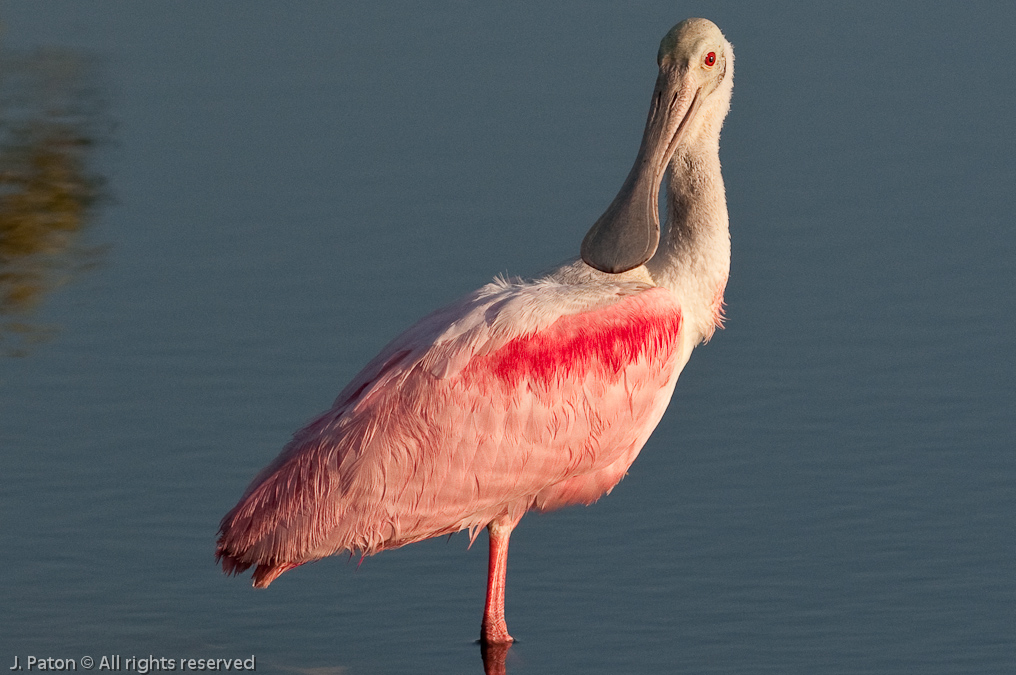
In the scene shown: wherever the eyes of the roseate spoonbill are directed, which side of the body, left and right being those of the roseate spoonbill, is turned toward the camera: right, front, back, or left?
right
